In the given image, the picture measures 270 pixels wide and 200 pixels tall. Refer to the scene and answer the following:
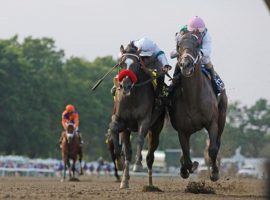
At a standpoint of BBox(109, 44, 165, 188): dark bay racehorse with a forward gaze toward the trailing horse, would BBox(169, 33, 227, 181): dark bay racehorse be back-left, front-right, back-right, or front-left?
back-right

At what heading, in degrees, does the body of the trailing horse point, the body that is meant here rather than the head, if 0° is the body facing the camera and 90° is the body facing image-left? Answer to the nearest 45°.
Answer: approximately 0°

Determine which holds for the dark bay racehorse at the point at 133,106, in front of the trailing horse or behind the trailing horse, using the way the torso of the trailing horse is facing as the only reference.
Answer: in front

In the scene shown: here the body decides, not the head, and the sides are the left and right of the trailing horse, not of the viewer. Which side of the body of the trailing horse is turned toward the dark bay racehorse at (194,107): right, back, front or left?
front

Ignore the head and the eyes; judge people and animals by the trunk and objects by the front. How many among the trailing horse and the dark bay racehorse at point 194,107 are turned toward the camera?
2

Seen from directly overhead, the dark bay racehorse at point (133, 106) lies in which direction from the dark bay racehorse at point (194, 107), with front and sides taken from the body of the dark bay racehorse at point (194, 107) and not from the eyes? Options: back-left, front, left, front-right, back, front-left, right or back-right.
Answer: right

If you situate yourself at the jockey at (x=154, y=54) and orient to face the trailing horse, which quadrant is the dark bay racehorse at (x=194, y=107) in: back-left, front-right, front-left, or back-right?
back-right

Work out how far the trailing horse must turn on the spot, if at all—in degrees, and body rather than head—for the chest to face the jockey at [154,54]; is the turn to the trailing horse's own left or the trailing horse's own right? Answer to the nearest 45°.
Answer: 0° — it already faces them

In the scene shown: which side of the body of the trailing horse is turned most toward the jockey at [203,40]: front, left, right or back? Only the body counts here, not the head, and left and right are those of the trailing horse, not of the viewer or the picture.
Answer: front

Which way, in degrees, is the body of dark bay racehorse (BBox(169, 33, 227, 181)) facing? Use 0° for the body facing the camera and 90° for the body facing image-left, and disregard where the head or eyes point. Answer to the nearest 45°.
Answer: approximately 0°
